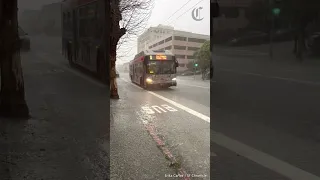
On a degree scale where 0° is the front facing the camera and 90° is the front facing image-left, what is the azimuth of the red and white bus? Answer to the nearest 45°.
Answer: approximately 0°
